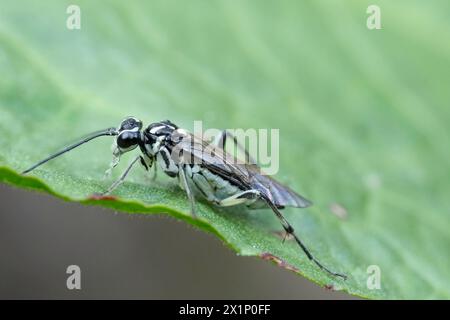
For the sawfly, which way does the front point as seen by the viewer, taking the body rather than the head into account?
to the viewer's left
